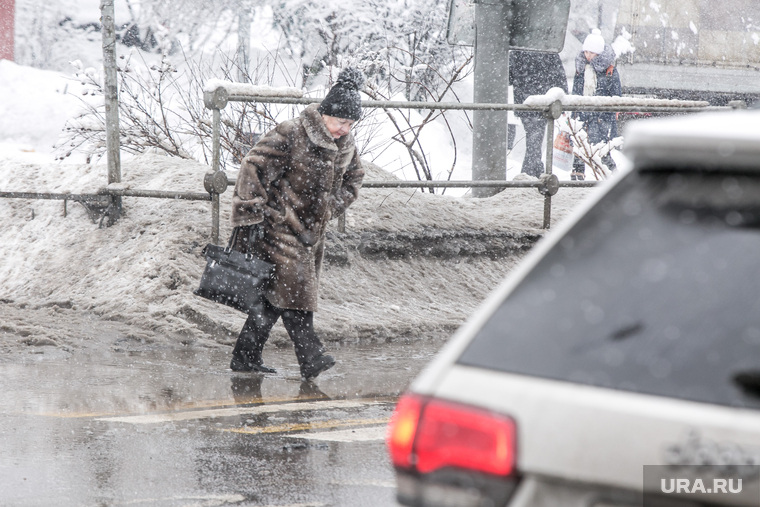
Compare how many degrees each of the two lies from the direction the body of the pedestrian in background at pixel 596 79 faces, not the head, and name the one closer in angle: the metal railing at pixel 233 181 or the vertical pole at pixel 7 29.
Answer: the metal railing

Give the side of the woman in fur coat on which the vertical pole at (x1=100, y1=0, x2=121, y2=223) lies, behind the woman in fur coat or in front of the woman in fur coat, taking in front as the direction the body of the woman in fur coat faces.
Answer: behind

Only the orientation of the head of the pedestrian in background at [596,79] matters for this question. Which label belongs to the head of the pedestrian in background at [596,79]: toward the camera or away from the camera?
toward the camera

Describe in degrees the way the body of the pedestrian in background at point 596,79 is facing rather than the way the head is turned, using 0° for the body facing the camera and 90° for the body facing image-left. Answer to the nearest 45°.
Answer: approximately 45°

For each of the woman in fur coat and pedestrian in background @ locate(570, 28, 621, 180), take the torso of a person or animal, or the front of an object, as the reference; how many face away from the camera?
0

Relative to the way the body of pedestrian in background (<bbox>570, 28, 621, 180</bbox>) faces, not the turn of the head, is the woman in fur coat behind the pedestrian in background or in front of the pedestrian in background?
in front

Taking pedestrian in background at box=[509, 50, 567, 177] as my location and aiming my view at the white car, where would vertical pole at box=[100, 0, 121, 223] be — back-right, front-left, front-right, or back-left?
front-right

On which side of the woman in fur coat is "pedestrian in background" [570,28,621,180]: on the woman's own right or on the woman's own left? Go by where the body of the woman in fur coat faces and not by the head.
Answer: on the woman's own left

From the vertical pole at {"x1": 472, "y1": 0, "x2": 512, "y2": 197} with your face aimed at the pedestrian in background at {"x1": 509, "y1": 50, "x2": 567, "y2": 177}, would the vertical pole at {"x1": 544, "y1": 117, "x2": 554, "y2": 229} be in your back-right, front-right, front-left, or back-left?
back-right
